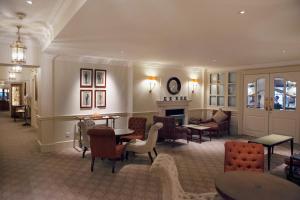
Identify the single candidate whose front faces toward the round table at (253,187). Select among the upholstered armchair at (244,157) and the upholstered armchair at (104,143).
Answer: the upholstered armchair at (244,157)

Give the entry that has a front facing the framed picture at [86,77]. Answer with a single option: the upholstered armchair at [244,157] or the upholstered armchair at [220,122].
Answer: the upholstered armchair at [220,122]

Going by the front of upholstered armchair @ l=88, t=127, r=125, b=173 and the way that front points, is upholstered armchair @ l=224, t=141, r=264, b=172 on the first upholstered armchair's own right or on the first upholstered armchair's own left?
on the first upholstered armchair's own right

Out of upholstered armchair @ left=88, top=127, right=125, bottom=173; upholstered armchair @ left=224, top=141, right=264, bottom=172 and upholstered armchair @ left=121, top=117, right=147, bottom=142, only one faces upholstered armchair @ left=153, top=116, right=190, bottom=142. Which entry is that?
upholstered armchair @ left=88, top=127, right=125, bottom=173

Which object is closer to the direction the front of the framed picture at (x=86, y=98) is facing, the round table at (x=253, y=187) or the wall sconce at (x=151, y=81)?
the round table

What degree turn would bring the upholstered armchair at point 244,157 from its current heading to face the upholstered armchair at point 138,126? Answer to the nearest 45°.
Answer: approximately 135° to its right

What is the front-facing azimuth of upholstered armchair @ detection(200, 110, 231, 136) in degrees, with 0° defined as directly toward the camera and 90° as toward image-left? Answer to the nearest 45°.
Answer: approximately 45°

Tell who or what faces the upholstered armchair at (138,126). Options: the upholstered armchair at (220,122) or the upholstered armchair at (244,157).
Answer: the upholstered armchair at (220,122)

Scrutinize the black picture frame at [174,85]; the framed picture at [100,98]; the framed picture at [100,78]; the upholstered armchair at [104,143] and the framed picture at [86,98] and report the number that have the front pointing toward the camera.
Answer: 4

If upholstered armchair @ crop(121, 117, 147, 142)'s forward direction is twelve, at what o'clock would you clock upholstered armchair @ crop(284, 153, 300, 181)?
upholstered armchair @ crop(284, 153, 300, 181) is roughly at 9 o'clock from upholstered armchair @ crop(121, 117, 147, 142).

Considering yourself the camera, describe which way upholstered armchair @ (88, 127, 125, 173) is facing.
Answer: facing away from the viewer and to the right of the viewer

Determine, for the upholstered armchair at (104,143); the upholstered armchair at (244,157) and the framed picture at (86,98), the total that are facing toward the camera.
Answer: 2
